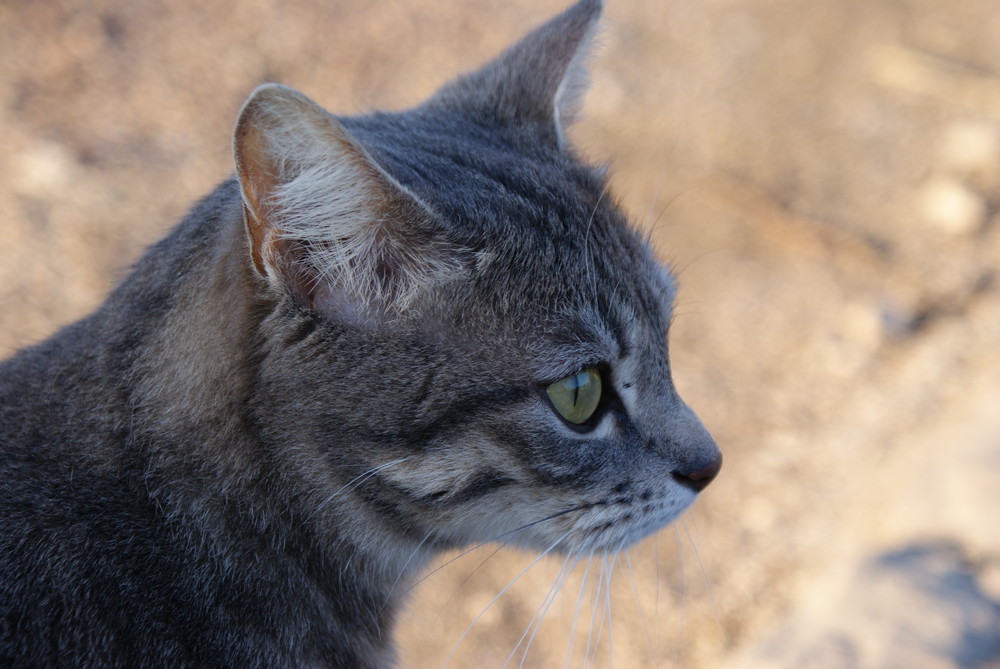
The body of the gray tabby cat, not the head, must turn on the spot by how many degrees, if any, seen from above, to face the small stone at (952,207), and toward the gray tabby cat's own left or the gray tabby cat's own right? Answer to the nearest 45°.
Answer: approximately 45° to the gray tabby cat's own left

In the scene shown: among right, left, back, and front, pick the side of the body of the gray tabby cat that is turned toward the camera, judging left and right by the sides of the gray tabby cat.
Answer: right
